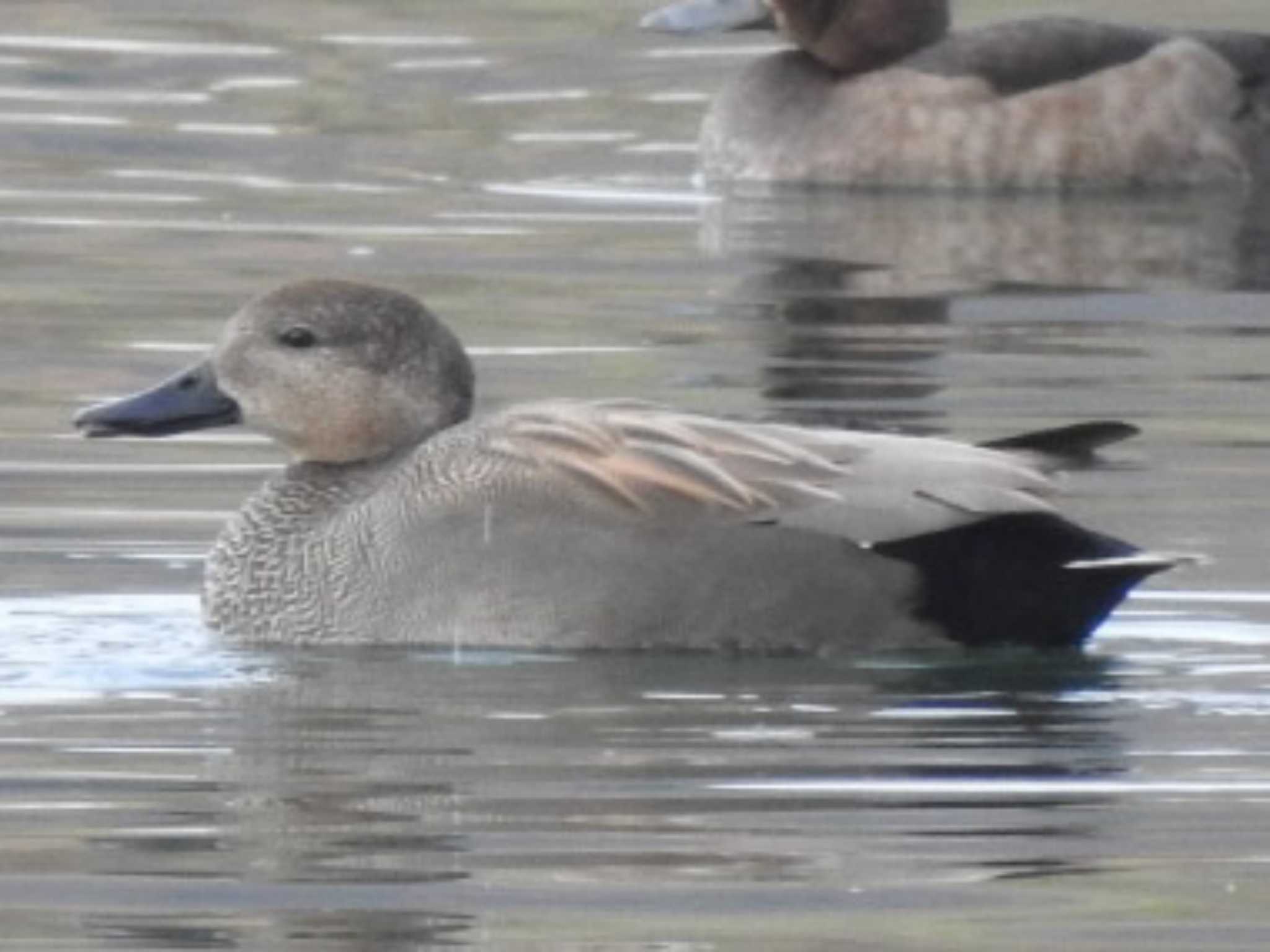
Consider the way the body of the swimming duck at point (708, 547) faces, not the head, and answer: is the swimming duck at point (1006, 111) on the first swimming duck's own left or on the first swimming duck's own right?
on the first swimming duck's own right

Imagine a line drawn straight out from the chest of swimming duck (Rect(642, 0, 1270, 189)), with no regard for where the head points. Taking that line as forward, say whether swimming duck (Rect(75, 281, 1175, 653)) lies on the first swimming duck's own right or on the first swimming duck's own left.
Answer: on the first swimming duck's own left

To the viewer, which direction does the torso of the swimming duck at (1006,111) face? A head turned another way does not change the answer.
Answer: to the viewer's left

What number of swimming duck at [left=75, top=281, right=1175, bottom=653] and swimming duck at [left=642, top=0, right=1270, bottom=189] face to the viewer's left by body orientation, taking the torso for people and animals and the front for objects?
2

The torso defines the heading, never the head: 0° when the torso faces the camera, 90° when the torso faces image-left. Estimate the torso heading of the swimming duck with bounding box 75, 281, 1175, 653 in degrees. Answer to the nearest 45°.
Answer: approximately 90°
